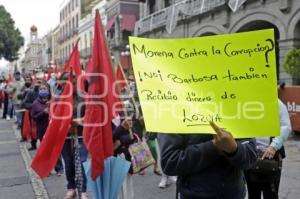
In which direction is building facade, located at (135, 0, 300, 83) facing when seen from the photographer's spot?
facing the viewer and to the left of the viewer

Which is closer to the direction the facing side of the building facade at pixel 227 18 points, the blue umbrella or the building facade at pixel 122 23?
the blue umbrella

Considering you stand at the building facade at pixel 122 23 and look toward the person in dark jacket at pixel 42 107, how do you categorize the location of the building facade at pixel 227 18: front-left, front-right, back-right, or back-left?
front-left

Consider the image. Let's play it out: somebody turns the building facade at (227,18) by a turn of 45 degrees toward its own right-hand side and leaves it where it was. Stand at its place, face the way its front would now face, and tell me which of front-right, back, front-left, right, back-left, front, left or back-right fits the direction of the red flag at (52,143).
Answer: left

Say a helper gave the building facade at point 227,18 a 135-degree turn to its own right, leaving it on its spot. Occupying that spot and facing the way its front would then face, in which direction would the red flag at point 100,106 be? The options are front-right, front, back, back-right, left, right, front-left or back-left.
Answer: back

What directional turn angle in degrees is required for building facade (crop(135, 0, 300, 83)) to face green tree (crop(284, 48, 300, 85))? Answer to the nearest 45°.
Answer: approximately 45° to its left
